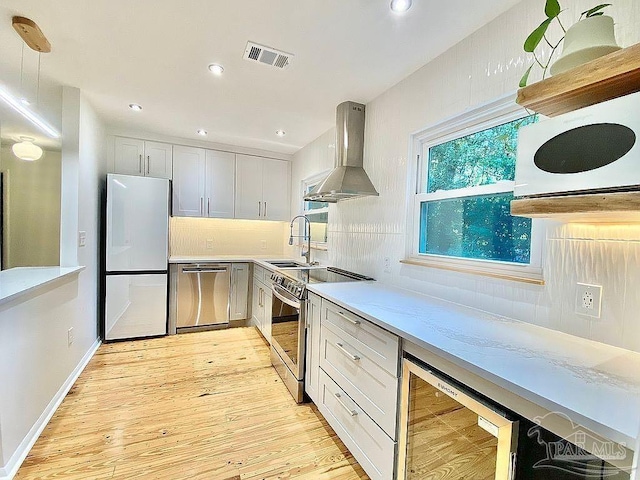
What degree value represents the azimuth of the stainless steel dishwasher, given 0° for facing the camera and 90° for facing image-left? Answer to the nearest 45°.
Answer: approximately 0°

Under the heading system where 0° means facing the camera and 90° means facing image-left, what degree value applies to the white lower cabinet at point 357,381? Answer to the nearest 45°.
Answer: approximately 45°

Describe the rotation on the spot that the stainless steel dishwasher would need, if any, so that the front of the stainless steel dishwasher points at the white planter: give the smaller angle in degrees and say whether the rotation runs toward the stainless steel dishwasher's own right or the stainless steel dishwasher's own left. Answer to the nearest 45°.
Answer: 0° — it already faces it

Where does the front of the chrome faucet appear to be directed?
to the viewer's left

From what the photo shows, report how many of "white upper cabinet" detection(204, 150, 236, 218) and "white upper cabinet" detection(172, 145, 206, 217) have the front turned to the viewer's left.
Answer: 0

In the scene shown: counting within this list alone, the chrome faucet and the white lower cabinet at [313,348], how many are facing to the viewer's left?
2

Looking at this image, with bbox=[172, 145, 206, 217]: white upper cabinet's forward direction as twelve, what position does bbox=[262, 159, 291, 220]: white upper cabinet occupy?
bbox=[262, 159, 291, 220]: white upper cabinet is roughly at 9 o'clock from bbox=[172, 145, 206, 217]: white upper cabinet.

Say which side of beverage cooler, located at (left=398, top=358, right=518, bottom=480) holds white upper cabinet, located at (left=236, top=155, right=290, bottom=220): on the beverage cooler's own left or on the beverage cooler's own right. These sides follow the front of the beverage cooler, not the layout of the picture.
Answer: on the beverage cooler's own right

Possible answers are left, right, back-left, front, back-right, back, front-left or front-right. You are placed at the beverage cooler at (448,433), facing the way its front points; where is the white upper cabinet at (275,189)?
right

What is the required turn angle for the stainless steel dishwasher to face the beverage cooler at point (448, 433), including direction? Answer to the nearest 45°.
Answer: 0° — it already faces it

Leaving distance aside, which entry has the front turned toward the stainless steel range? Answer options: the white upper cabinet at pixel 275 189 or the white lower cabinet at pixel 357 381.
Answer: the white upper cabinet
